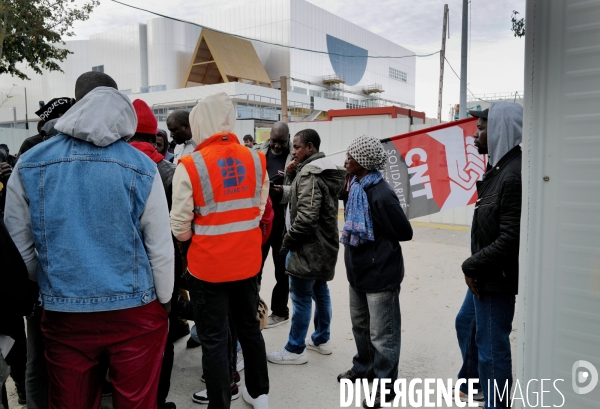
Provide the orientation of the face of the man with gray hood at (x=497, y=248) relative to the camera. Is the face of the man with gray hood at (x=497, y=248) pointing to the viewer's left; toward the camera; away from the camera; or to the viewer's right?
to the viewer's left

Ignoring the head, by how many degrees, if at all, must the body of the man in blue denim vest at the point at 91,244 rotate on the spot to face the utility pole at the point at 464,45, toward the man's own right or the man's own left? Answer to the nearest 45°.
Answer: approximately 45° to the man's own right

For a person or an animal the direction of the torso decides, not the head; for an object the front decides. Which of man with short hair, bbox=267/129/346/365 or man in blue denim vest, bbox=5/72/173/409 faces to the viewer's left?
man with short hair, bbox=267/129/346/365

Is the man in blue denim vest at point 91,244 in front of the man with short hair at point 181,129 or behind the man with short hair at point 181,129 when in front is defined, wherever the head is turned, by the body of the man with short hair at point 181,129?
in front

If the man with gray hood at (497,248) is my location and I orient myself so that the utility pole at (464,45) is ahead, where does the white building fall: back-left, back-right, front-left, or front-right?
front-left

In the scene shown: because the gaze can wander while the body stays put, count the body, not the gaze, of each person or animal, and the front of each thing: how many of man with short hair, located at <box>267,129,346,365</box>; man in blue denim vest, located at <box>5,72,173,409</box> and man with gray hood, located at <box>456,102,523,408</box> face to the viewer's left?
2

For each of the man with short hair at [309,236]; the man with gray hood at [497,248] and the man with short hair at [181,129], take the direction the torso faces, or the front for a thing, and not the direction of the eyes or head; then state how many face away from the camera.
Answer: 0

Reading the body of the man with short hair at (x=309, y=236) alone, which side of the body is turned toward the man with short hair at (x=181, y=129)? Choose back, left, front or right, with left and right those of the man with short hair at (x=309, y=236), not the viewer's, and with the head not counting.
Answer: front

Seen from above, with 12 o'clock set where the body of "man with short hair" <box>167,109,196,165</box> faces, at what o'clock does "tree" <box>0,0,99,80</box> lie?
The tree is roughly at 4 o'clock from the man with short hair.

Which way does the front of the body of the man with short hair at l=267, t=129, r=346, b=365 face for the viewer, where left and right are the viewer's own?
facing to the left of the viewer

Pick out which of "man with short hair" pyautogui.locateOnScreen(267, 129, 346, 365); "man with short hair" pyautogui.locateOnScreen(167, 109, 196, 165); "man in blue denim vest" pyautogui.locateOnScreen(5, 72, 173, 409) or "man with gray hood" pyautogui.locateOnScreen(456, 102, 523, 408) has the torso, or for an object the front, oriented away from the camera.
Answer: "man in blue denim vest" pyautogui.locateOnScreen(5, 72, 173, 409)

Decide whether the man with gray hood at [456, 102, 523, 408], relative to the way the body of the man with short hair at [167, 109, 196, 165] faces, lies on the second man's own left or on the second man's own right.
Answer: on the second man's own left

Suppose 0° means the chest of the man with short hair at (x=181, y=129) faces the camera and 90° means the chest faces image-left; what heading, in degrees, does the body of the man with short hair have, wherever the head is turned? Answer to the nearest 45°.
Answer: approximately 45°

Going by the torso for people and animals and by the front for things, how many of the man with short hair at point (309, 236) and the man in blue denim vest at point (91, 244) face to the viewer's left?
1

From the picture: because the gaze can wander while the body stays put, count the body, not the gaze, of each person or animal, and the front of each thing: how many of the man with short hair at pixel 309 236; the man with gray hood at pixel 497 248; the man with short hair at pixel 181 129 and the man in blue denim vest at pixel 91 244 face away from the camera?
1

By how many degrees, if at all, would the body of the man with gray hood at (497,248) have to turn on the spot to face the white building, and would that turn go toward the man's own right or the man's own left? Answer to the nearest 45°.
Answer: approximately 45° to the man's own right

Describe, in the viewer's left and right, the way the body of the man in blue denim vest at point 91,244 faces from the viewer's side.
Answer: facing away from the viewer

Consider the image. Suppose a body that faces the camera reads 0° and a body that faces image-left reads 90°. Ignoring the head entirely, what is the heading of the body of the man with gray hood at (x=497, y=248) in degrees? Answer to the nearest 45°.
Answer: approximately 90°
